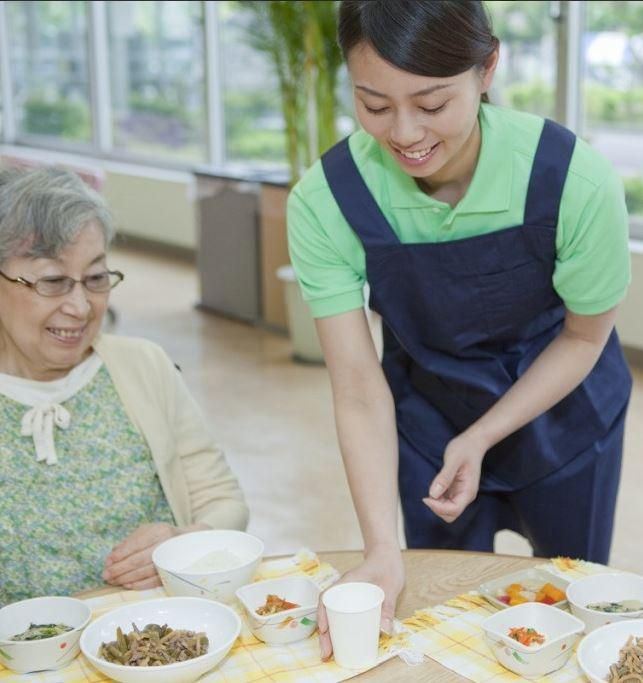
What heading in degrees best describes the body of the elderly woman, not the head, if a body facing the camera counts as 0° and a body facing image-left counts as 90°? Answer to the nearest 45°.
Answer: approximately 0°

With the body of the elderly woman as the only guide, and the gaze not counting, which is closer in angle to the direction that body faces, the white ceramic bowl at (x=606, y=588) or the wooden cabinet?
the white ceramic bowl

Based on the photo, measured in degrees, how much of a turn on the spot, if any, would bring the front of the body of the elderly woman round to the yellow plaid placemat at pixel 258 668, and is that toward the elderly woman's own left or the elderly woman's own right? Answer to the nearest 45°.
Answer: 0° — they already face it

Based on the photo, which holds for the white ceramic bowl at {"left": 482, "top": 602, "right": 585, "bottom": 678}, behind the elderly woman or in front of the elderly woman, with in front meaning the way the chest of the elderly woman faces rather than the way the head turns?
in front

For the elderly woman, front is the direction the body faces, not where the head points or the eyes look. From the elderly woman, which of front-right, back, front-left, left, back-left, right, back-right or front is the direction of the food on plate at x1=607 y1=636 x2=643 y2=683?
front-left

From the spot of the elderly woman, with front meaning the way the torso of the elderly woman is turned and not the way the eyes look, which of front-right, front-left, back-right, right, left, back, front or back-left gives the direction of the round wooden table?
front-left

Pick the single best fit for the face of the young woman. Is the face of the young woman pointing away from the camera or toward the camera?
toward the camera

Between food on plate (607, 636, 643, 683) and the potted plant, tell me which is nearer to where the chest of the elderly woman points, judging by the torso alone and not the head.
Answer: the food on plate

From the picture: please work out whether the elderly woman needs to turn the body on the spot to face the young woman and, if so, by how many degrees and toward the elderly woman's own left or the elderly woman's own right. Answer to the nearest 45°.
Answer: approximately 90° to the elderly woman's own left

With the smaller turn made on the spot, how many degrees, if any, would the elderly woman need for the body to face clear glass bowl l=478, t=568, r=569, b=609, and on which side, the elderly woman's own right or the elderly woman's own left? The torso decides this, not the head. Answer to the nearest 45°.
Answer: approximately 45° to the elderly woman's own left
